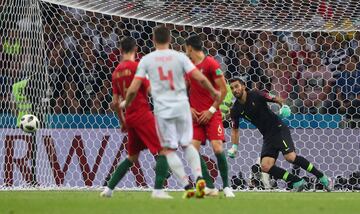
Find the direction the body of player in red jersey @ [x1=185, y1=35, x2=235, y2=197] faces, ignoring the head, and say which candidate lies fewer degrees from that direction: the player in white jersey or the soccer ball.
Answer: the player in white jersey

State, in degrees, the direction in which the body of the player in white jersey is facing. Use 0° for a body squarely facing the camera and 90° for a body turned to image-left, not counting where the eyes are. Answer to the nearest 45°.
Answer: approximately 180°

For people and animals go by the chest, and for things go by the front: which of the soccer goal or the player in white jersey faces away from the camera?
the player in white jersey

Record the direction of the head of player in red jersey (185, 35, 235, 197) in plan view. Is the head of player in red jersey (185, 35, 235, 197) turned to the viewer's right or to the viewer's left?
to the viewer's left

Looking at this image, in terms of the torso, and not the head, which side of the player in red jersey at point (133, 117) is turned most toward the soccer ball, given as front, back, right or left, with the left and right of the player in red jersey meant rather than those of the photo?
left

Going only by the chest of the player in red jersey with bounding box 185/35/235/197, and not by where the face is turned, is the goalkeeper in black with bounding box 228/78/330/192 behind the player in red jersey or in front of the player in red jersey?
behind

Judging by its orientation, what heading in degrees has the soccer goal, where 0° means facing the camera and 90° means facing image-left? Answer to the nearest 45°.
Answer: approximately 0°

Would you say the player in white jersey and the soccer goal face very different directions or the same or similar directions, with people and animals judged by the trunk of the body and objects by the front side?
very different directions
